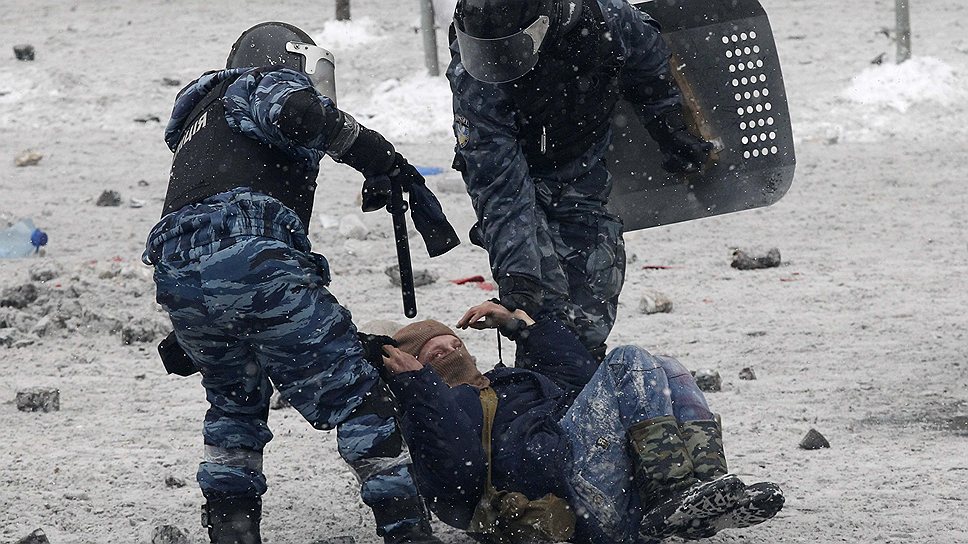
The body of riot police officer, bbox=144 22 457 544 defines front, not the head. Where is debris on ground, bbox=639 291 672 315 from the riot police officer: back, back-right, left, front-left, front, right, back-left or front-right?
front

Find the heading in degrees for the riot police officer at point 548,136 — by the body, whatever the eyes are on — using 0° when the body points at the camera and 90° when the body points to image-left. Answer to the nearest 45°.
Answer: approximately 45°

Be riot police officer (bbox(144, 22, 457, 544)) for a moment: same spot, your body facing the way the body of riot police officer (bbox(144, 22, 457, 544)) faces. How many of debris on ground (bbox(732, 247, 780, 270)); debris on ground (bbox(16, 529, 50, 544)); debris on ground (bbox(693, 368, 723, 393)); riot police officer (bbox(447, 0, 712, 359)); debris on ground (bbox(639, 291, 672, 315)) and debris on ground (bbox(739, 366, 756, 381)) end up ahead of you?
5

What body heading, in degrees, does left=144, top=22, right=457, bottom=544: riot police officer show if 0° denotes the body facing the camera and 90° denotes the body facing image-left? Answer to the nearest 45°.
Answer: approximately 225°

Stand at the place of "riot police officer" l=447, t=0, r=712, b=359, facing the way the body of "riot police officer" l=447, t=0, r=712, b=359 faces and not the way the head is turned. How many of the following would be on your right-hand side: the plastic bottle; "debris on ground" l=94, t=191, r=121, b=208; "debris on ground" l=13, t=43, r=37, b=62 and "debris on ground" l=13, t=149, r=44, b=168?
4

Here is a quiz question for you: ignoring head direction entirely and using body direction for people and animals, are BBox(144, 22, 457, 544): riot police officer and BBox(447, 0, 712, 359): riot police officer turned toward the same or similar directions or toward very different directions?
very different directions

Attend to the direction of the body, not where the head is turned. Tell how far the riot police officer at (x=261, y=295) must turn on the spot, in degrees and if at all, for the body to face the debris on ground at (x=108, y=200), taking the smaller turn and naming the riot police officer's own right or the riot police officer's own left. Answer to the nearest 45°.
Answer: approximately 45° to the riot police officer's own left

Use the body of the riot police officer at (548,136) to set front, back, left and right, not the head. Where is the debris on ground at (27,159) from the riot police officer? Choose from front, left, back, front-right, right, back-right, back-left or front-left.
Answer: right

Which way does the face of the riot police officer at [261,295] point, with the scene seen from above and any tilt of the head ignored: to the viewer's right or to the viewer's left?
to the viewer's right

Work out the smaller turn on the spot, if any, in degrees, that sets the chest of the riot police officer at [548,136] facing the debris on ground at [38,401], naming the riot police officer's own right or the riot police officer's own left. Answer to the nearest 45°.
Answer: approximately 45° to the riot police officer's own right

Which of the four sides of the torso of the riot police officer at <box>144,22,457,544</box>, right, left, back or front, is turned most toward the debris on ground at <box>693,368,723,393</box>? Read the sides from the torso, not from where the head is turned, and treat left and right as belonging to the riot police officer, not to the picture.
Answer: front

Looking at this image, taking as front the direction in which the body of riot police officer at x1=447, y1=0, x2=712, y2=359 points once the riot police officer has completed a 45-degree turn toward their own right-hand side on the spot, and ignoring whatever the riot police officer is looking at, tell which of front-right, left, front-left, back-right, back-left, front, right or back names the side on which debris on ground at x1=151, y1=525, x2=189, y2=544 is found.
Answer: front-left

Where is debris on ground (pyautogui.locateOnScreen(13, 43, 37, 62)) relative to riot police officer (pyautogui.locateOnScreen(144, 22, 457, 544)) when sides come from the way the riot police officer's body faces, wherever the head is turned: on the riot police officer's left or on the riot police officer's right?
on the riot police officer's left

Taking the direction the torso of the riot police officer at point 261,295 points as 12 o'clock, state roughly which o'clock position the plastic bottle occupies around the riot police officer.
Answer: The plastic bottle is roughly at 10 o'clock from the riot police officer.

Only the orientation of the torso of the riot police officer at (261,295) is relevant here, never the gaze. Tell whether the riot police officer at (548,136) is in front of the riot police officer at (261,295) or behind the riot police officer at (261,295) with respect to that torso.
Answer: in front
